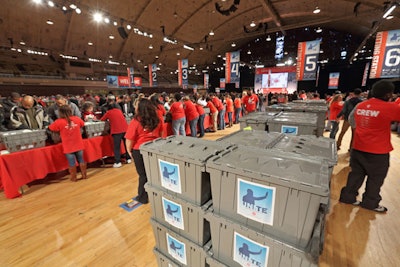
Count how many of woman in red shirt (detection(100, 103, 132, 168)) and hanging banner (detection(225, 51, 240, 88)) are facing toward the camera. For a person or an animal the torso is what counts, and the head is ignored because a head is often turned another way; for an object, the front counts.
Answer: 1

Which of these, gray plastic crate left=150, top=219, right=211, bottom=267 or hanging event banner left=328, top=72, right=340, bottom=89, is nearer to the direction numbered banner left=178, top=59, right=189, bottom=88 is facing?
the gray plastic crate

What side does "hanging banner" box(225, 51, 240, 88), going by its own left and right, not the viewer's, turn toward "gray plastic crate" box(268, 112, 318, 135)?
front

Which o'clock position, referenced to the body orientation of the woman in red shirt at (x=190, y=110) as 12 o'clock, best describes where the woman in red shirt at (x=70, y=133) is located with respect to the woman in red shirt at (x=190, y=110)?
the woman in red shirt at (x=70, y=133) is roughly at 9 o'clock from the woman in red shirt at (x=190, y=110).

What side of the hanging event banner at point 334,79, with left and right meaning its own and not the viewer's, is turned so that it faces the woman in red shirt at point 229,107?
front

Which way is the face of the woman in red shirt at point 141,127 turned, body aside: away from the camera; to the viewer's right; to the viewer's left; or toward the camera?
away from the camera

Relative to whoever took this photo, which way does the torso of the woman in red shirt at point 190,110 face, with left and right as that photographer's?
facing away from the viewer and to the left of the viewer

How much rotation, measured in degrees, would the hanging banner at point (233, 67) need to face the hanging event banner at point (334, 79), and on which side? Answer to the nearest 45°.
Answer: approximately 135° to its left

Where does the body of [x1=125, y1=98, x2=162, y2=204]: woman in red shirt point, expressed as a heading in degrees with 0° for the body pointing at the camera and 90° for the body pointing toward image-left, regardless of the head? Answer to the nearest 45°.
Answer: approximately 135°

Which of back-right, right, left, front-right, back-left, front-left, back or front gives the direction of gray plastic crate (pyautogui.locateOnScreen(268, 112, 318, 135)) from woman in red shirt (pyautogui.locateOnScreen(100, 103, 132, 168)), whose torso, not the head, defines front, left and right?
back
